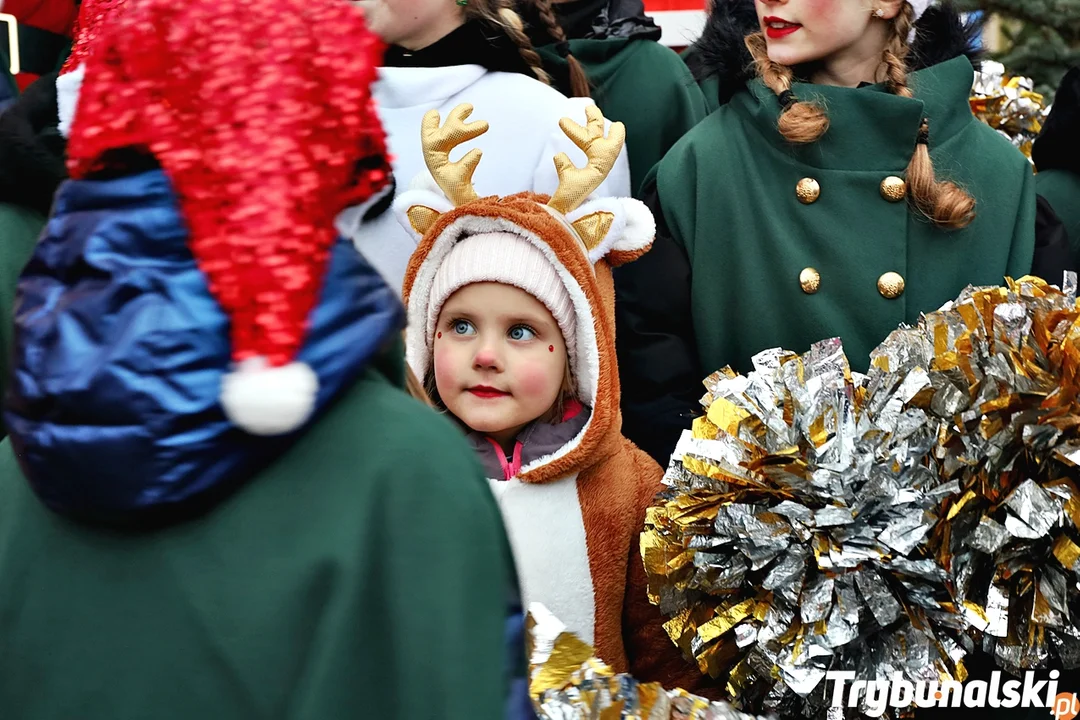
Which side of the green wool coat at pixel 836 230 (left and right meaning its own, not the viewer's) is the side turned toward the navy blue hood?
front

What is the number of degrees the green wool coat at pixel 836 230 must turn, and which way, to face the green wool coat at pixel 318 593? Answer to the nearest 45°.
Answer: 0° — it already faces it

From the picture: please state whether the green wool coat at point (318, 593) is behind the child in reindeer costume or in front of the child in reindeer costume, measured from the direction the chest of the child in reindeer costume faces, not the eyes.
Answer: in front

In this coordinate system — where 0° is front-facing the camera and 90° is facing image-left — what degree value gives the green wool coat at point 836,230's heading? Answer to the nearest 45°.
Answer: approximately 0°

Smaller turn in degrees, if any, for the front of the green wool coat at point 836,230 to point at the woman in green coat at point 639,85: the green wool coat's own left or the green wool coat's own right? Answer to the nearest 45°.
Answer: approximately 135° to the green wool coat's own right

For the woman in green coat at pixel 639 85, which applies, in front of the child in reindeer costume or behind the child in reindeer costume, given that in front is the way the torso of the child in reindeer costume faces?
behind
